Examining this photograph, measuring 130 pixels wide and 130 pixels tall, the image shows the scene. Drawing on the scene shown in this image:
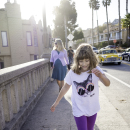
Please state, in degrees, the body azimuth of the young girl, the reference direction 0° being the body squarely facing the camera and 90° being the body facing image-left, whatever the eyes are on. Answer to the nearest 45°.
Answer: approximately 0°

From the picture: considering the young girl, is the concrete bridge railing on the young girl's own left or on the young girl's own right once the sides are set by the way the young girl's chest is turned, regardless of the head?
on the young girl's own right

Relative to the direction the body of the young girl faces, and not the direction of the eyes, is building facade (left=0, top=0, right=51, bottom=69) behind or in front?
behind

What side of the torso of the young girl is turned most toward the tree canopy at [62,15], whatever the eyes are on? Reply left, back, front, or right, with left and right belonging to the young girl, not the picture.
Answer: back

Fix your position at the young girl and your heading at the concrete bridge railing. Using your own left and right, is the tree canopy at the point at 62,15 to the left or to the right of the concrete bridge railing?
right

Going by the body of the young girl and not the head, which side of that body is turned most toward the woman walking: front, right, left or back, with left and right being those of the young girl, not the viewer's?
back
